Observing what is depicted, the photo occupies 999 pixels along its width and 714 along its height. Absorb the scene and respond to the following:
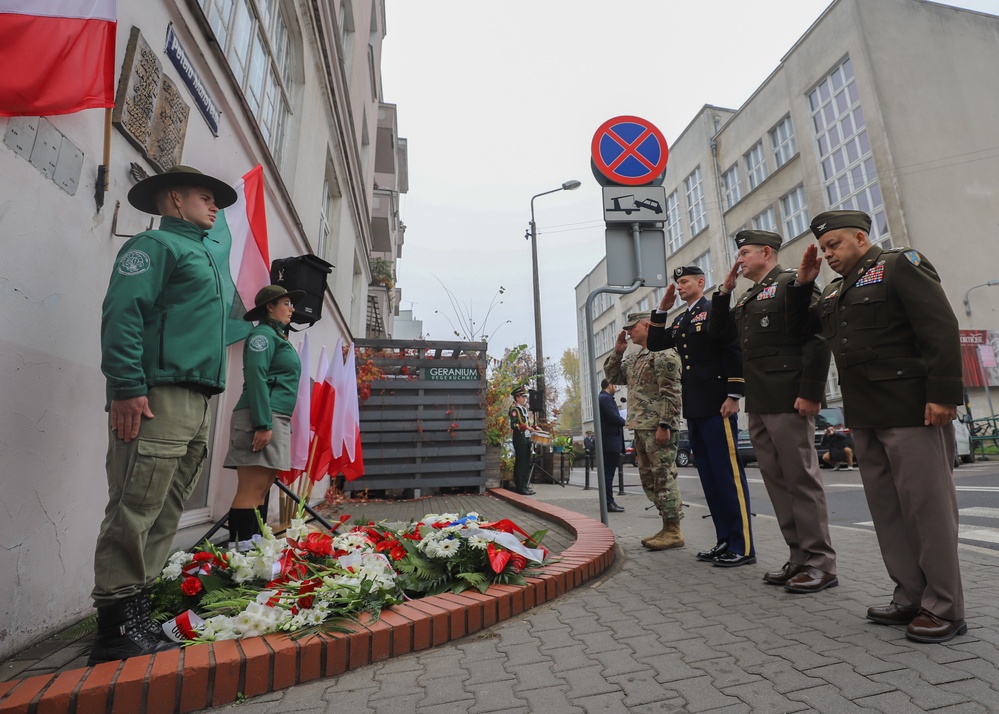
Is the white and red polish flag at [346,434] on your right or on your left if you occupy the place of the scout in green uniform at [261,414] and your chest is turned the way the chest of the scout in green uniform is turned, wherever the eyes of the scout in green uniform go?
on your left

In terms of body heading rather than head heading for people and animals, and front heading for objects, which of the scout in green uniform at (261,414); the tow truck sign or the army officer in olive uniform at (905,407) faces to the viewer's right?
the scout in green uniform

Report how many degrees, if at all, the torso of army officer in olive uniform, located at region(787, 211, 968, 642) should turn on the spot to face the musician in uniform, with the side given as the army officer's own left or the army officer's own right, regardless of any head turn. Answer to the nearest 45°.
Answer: approximately 90° to the army officer's own right

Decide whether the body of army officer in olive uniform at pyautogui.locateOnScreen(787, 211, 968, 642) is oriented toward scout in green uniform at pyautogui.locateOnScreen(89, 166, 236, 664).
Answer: yes

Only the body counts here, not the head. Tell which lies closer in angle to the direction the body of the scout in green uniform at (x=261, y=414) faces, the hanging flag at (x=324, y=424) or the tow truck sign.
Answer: the tow truck sign

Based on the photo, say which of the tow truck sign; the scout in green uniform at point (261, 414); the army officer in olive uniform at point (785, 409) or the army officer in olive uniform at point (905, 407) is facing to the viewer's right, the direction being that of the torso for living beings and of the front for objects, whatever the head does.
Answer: the scout in green uniform

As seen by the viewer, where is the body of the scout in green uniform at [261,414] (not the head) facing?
to the viewer's right

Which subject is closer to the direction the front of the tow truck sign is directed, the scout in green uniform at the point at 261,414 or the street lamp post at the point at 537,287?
the scout in green uniform

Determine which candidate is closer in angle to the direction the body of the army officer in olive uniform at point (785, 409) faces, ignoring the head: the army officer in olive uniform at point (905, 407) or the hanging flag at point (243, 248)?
the hanging flag

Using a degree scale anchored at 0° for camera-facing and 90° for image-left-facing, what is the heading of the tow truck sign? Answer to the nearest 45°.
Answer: approximately 0°

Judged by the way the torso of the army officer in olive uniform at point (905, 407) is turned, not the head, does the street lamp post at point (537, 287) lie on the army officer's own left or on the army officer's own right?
on the army officer's own right

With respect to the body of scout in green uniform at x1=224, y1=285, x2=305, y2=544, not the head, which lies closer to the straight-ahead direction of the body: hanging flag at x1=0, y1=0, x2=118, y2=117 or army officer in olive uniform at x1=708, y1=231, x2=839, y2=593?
the army officer in olive uniform

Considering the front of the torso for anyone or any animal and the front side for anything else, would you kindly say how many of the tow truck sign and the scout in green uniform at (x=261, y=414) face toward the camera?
1

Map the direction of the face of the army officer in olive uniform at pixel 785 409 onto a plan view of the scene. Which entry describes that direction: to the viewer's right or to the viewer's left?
to the viewer's left
